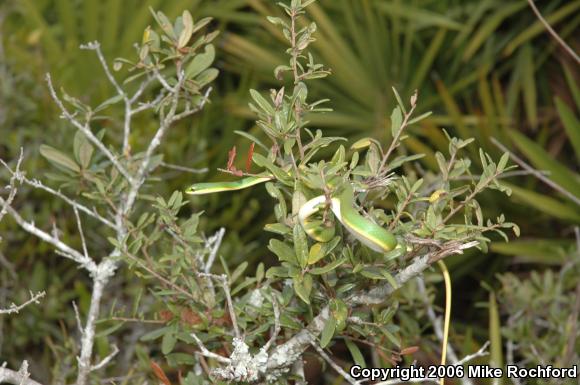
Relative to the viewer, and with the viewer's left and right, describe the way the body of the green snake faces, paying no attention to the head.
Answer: facing to the left of the viewer
